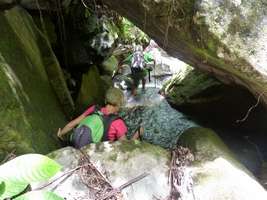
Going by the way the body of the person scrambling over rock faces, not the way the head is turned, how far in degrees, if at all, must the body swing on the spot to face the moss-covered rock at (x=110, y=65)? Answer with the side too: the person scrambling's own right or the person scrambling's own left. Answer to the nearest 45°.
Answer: approximately 45° to the person scrambling's own left

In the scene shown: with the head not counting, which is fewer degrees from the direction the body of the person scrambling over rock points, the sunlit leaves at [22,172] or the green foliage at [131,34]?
the green foliage

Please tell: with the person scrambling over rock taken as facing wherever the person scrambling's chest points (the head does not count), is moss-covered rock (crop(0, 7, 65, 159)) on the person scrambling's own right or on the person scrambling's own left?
on the person scrambling's own left

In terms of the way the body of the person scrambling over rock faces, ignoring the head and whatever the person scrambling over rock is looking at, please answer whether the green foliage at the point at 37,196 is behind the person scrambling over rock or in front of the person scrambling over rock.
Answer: behind

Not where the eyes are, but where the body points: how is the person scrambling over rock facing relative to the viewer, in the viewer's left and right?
facing away from the viewer and to the right of the viewer

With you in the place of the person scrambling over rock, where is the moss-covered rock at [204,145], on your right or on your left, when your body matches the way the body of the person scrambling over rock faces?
on your right

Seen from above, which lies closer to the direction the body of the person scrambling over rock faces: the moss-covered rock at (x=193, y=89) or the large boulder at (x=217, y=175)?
the moss-covered rock
